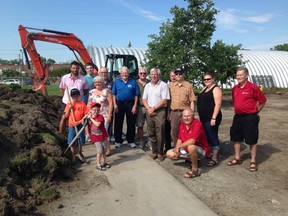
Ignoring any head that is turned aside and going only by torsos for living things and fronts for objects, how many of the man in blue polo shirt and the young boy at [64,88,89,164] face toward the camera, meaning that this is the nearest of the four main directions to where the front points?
2

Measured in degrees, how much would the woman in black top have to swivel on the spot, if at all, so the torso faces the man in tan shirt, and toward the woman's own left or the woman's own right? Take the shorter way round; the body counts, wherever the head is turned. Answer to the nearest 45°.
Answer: approximately 45° to the woman's own right

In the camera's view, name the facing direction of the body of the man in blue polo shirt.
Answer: toward the camera

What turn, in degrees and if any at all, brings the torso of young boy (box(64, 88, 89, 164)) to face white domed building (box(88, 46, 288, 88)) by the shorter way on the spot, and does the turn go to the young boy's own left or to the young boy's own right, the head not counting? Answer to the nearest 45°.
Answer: approximately 135° to the young boy's own left

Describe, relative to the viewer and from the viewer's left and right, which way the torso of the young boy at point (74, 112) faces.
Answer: facing the viewer

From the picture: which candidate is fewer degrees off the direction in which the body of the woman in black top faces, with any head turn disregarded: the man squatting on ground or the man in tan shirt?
the man squatting on ground

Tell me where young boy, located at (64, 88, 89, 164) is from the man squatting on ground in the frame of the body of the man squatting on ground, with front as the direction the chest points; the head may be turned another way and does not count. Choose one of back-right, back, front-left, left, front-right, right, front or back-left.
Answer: front-right

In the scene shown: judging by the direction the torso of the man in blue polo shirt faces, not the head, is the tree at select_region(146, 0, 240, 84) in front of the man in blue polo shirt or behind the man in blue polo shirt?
behind

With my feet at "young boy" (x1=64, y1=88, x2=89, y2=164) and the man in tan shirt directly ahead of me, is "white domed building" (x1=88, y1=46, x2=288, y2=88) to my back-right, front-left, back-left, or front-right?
front-left

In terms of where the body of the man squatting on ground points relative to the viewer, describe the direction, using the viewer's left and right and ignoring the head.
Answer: facing the viewer and to the left of the viewer

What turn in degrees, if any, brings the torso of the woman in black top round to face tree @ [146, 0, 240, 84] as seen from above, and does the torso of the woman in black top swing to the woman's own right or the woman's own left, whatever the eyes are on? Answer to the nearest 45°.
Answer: approximately 135° to the woman's own right

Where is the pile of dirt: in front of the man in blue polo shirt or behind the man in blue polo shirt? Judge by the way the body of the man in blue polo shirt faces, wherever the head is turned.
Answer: in front

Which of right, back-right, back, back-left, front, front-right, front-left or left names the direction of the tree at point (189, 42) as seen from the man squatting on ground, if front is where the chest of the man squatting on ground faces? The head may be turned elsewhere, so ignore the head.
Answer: back-right

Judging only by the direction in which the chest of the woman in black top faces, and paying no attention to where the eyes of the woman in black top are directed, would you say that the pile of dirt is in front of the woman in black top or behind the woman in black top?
in front

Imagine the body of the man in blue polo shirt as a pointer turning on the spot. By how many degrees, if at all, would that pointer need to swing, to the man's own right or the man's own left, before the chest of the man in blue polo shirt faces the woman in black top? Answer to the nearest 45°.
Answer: approximately 45° to the man's own left
